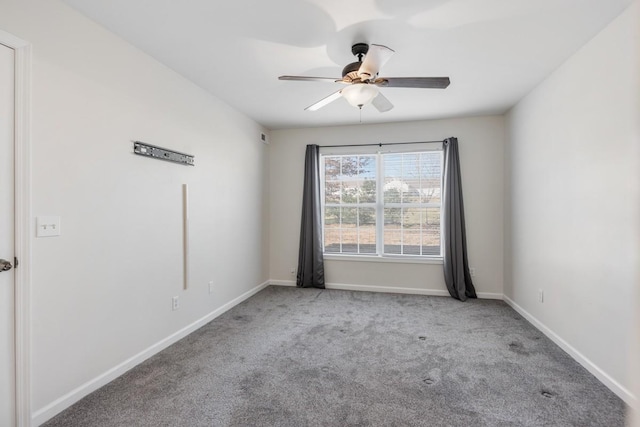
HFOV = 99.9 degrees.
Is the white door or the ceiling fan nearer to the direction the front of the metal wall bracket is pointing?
the ceiling fan

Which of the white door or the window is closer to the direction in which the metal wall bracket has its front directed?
the window

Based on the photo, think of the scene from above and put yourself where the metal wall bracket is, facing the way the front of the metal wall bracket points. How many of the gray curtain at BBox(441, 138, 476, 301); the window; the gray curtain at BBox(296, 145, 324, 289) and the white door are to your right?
1

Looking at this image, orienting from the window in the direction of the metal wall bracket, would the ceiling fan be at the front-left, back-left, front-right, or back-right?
front-left

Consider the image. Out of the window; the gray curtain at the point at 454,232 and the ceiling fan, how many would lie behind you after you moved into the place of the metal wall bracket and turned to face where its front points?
0

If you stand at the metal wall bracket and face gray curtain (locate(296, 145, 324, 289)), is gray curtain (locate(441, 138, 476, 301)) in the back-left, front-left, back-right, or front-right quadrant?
front-right

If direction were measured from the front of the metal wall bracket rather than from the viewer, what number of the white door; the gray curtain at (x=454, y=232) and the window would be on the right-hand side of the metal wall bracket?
1

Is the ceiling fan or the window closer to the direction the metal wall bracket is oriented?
the ceiling fan

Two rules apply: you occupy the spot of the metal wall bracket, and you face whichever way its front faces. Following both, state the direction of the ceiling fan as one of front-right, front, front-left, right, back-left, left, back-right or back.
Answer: front

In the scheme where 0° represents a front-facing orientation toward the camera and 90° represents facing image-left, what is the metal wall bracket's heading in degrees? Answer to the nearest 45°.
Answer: approximately 315°

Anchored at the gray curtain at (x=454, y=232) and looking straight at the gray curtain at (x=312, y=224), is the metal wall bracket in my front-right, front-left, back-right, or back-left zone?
front-left

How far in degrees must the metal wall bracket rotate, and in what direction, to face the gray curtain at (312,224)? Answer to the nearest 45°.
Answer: approximately 90° to its left

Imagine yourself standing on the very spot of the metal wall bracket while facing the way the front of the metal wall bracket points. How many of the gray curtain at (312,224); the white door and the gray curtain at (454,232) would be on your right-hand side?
1

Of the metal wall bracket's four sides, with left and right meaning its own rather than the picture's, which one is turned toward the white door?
right

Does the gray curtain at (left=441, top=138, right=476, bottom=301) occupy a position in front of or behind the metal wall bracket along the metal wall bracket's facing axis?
in front

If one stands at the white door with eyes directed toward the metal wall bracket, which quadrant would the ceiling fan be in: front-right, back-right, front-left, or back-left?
front-right

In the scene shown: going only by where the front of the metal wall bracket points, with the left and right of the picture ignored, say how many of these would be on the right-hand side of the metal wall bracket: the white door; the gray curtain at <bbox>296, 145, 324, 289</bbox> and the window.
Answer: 1
